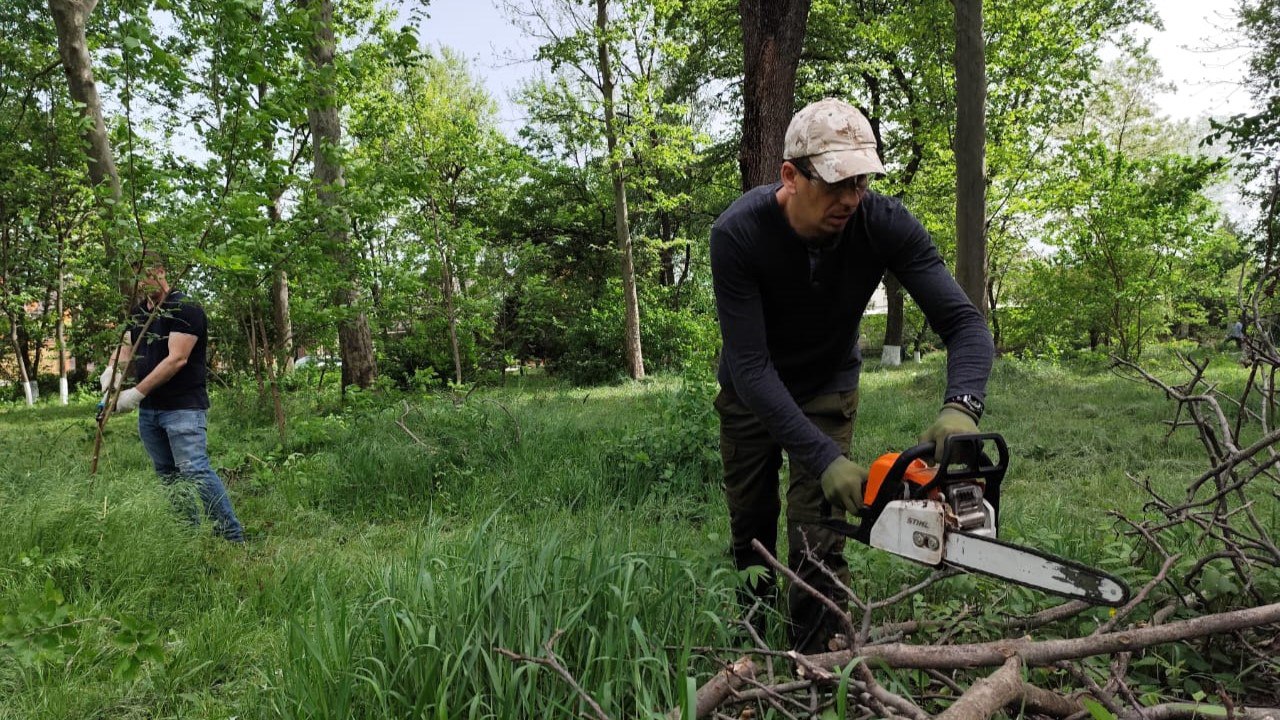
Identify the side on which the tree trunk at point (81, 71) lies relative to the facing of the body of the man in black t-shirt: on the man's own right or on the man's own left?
on the man's own right

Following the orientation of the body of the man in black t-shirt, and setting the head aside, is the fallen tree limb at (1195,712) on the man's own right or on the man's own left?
on the man's own left

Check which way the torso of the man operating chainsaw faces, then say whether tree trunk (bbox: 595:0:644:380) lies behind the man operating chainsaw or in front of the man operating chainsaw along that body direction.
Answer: behind

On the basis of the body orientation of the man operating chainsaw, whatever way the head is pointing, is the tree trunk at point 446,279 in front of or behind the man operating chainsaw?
behind

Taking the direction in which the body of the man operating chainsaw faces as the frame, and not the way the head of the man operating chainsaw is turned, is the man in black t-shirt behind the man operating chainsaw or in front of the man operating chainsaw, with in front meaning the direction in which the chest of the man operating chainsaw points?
behind

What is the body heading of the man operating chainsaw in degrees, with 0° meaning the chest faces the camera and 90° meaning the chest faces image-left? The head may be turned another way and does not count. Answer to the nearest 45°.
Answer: approximately 315°

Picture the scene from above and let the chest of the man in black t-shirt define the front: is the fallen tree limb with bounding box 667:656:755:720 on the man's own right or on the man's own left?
on the man's own left

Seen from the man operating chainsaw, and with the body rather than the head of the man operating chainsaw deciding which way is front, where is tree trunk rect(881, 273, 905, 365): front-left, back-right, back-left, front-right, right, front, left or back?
back-left

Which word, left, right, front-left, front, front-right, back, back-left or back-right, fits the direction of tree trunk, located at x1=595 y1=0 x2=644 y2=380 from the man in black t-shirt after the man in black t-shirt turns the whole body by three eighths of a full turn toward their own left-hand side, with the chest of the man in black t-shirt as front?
front-left
